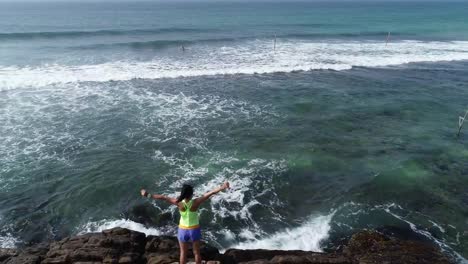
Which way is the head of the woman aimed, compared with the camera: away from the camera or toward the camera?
away from the camera

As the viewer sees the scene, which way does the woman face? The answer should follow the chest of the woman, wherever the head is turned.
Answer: away from the camera

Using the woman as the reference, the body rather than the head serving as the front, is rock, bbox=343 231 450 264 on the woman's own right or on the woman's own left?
on the woman's own right

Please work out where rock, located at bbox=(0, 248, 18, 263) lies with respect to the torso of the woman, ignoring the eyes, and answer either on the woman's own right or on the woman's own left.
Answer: on the woman's own left

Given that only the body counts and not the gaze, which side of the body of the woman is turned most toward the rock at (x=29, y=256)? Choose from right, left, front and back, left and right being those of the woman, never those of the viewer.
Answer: left
